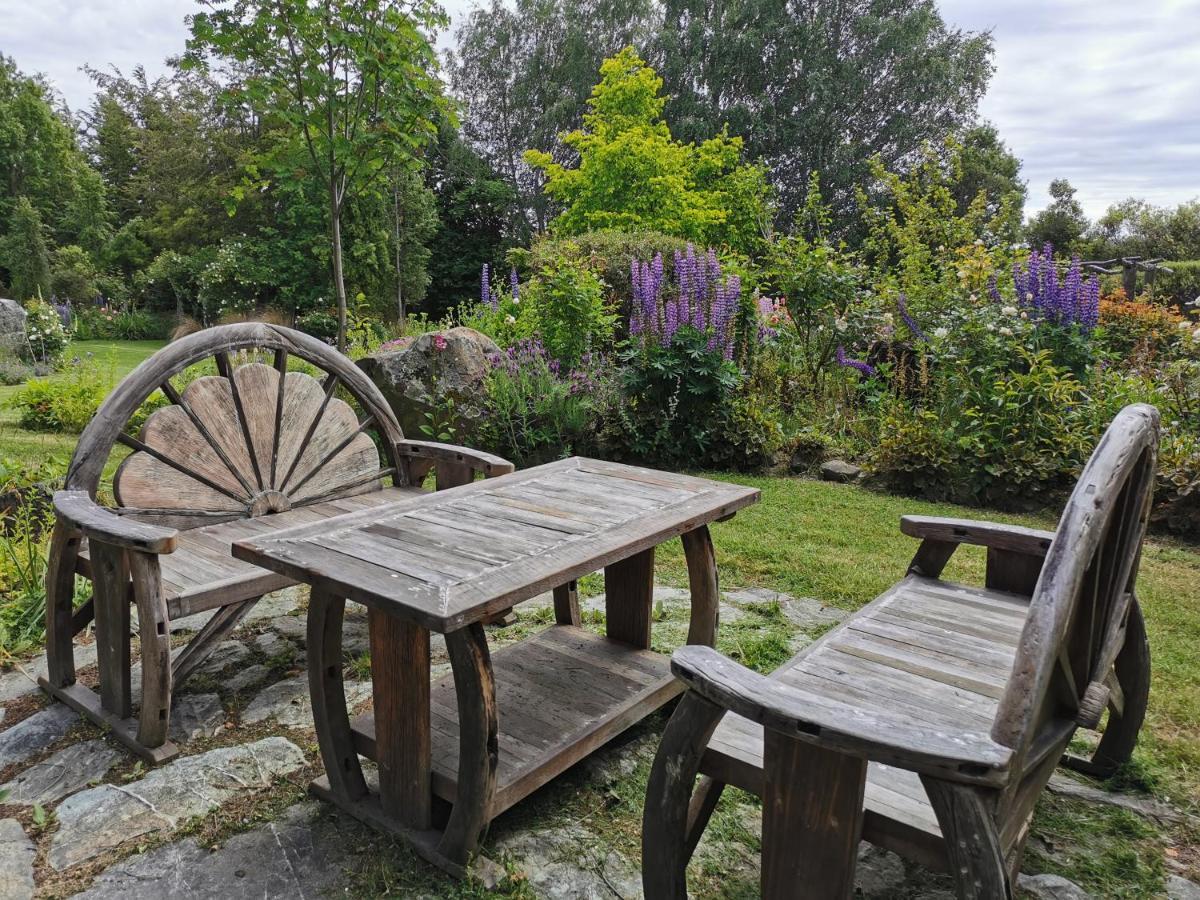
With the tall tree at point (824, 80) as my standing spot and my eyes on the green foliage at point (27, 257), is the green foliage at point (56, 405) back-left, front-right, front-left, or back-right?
front-left

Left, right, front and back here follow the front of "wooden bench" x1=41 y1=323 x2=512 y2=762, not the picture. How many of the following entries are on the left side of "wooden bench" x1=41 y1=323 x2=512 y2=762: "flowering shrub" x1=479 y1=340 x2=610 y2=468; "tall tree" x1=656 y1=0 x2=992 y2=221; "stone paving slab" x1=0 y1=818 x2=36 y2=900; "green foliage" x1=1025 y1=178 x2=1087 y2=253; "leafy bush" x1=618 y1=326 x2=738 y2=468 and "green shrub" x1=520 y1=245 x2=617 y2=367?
5

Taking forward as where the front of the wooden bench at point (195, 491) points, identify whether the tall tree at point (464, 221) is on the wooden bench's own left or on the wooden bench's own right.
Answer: on the wooden bench's own left

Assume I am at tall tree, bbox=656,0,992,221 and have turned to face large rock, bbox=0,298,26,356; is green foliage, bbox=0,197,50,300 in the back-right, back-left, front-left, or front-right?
front-right

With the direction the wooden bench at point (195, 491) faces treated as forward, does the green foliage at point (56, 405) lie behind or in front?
behind

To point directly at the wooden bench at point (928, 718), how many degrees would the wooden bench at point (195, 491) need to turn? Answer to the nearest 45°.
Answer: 0° — it already faces it

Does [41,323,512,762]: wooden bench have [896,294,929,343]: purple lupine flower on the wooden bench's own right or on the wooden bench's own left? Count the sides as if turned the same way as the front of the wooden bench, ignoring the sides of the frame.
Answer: on the wooden bench's own left

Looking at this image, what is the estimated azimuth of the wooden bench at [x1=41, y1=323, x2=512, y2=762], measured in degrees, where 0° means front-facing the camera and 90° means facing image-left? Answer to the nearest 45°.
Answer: approximately 315°

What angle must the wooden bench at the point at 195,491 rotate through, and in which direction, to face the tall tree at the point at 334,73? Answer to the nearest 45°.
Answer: approximately 135° to its left

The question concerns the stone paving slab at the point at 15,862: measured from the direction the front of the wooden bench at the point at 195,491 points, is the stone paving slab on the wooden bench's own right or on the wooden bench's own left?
on the wooden bench's own right

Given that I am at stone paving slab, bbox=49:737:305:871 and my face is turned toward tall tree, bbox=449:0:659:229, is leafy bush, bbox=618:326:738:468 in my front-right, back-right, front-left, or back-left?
front-right

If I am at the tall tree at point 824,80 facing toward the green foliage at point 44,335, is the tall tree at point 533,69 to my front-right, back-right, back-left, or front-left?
front-right

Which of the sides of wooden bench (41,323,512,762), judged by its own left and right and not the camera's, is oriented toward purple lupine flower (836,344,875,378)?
left

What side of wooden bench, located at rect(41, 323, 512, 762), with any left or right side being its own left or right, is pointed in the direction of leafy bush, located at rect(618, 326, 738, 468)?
left

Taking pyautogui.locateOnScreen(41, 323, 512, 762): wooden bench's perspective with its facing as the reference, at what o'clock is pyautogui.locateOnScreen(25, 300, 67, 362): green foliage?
The green foliage is roughly at 7 o'clock from the wooden bench.

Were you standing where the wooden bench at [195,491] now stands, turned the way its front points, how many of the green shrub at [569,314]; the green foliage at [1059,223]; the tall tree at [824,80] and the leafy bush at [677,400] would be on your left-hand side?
4

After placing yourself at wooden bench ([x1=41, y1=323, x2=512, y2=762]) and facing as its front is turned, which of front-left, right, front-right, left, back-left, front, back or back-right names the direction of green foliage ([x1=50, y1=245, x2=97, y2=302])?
back-left
